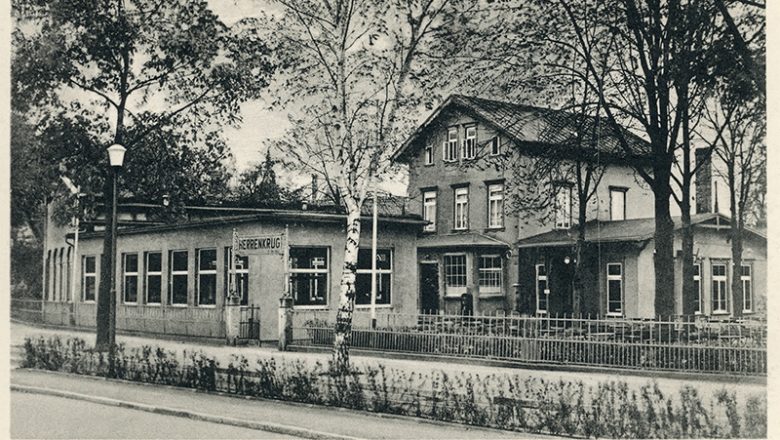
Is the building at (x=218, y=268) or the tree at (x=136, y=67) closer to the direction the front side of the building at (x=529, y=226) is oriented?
the tree

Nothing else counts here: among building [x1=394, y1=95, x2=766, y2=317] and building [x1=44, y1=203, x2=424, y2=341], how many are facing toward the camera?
2

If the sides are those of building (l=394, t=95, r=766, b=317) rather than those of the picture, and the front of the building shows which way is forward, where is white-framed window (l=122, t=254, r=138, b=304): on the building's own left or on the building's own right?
on the building's own right

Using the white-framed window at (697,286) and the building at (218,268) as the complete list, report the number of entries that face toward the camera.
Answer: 2

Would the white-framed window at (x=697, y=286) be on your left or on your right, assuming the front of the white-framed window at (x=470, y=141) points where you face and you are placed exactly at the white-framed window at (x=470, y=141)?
on your left
